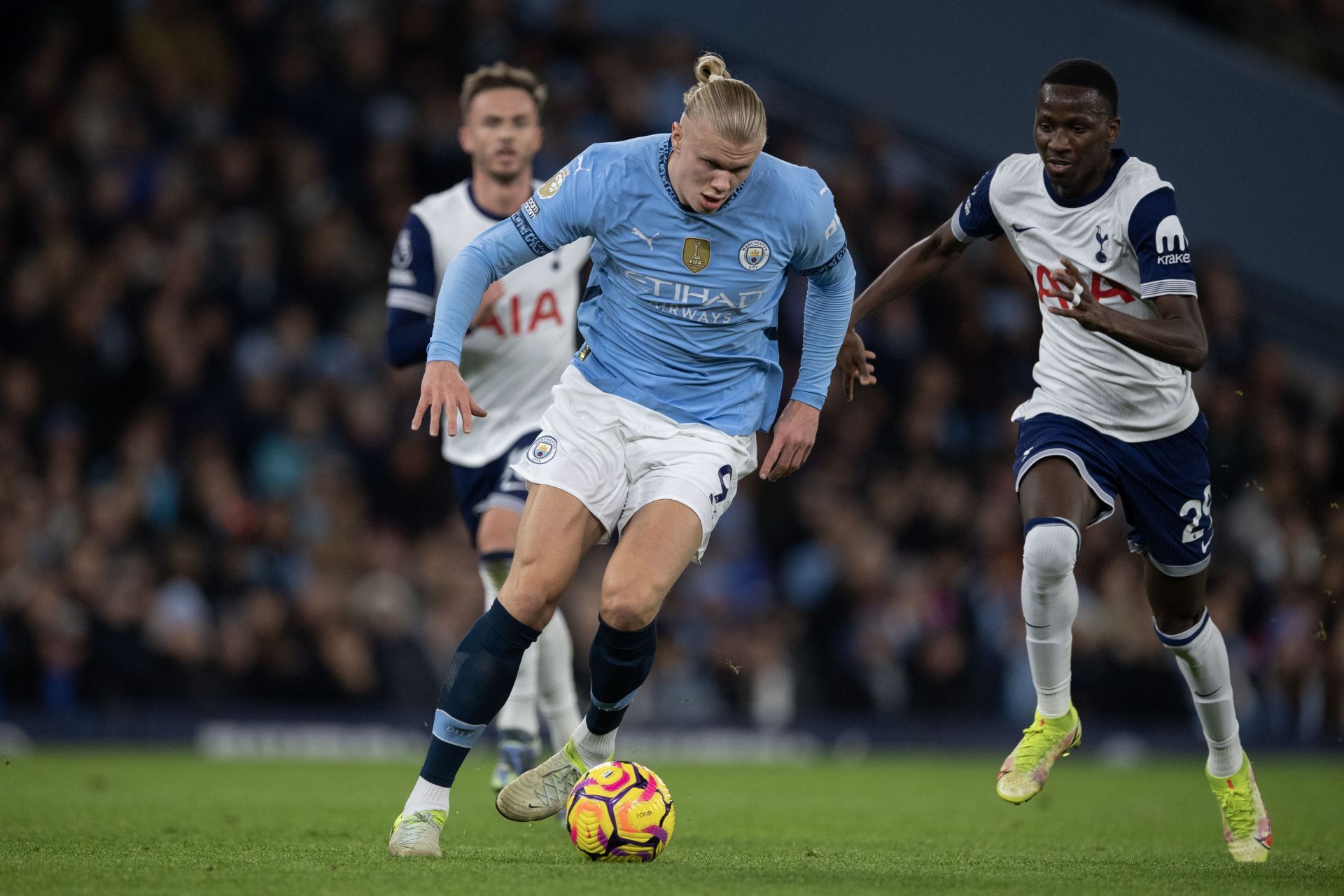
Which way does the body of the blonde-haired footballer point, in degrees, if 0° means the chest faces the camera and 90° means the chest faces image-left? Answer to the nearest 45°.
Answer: approximately 0°
